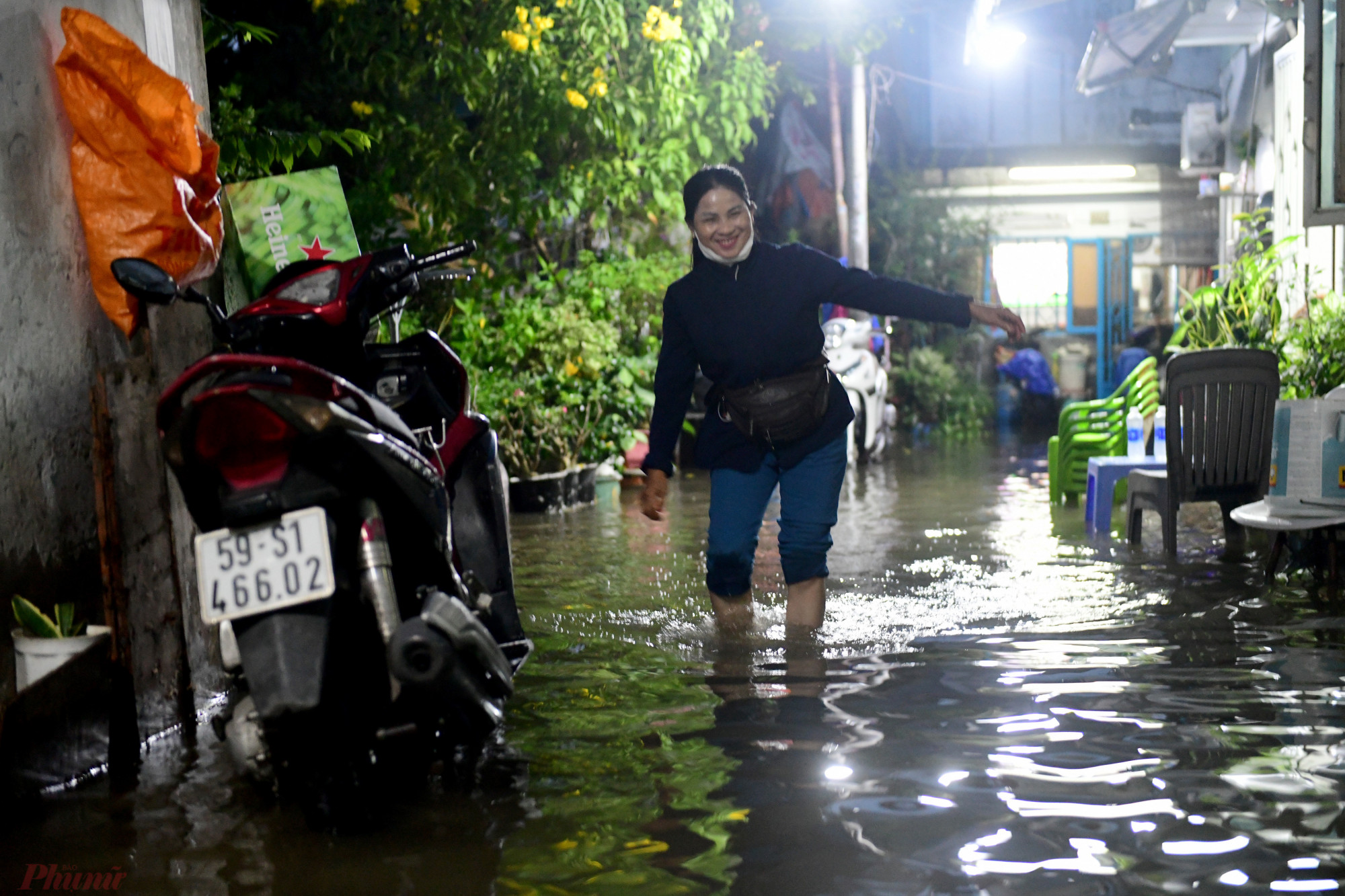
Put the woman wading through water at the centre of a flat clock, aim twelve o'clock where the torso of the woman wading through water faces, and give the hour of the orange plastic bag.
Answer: The orange plastic bag is roughly at 2 o'clock from the woman wading through water.

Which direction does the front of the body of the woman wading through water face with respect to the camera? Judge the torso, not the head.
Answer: toward the camera

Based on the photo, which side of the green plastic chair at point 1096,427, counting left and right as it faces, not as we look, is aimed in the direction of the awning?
right

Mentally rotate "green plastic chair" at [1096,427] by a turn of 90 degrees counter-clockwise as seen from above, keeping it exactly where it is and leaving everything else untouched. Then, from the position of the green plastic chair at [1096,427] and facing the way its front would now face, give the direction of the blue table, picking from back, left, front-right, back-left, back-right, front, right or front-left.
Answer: front

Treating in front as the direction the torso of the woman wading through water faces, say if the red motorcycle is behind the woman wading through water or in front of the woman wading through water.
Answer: in front

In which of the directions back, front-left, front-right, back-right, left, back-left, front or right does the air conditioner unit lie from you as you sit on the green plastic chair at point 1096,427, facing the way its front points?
right

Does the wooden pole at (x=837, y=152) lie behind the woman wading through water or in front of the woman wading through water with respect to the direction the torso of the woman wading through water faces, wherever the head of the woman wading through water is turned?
behind

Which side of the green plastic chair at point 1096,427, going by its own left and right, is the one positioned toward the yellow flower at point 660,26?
front

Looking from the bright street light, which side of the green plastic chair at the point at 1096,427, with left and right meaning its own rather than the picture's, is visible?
right

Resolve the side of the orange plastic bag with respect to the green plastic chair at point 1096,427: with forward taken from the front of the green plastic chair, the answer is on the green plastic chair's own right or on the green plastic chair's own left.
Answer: on the green plastic chair's own left

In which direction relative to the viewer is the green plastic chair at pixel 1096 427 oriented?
to the viewer's left

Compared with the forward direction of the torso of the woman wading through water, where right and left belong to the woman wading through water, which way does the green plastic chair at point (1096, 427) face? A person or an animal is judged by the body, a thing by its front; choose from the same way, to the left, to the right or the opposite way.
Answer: to the right

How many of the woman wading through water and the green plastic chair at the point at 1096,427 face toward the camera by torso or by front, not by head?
1

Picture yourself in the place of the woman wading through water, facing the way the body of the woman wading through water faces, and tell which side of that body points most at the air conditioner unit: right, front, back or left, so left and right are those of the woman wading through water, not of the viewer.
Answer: back
